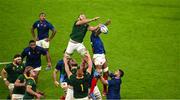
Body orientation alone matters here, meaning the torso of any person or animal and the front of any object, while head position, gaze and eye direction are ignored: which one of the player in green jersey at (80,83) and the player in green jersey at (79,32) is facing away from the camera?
the player in green jersey at (80,83)

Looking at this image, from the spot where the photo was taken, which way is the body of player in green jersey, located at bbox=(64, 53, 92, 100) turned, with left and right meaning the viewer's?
facing away from the viewer

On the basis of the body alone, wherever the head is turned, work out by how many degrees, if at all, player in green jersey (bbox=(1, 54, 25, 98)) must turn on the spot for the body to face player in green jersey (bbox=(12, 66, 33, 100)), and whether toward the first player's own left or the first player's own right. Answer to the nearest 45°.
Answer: approximately 45° to the first player's own right
